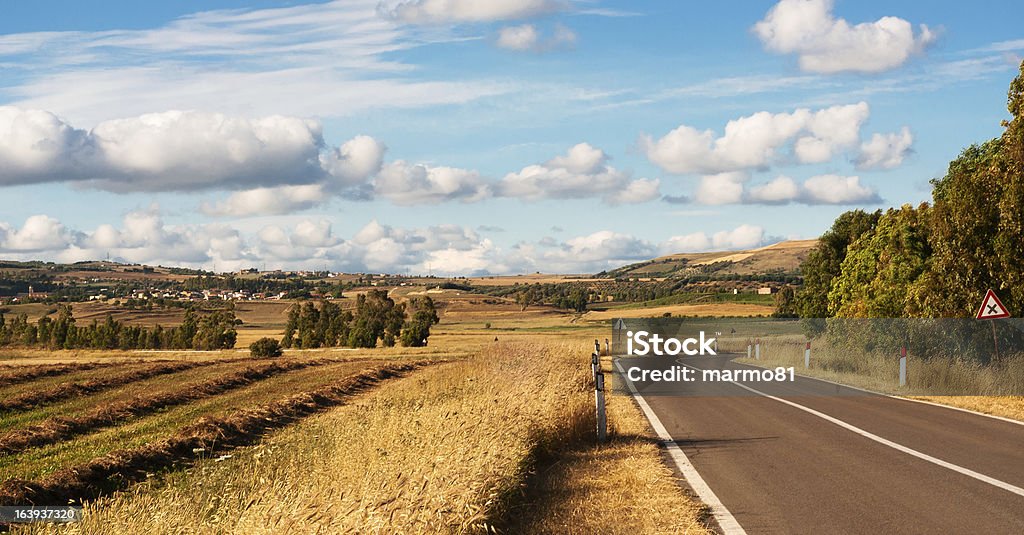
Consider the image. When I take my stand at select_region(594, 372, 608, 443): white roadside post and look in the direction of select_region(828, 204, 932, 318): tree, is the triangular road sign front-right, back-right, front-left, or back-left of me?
front-right

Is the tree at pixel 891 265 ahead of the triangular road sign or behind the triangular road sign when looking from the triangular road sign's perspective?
behind

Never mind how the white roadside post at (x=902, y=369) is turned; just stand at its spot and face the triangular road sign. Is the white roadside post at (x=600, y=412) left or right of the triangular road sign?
right

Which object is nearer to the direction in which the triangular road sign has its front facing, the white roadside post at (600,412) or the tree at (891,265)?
the white roadside post

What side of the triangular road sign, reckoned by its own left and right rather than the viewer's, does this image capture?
front

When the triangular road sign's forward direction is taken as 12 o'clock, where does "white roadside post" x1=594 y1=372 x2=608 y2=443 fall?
The white roadside post is roughly at 1 o'clock from the triangular road sign.

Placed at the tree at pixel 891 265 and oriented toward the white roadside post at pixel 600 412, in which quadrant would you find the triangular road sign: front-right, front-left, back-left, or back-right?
front-left
